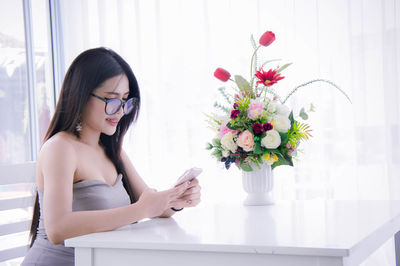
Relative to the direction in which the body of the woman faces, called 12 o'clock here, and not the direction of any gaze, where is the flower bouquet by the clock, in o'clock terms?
The flower bouquet is roughly at 11 o'clock from the woman.

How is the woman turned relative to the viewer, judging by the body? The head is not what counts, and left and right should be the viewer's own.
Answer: facing the viewer and to the right of the viewer

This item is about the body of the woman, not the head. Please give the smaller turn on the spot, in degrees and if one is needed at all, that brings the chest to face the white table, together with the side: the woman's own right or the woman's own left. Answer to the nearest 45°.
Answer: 0° — they already face it

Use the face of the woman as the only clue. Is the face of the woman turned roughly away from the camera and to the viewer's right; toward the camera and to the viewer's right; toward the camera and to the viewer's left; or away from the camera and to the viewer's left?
toward the camera and to the viewer's right

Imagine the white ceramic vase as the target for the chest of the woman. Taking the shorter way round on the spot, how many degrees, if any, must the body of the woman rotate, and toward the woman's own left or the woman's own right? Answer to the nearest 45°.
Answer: approximately 45° to the woman's own left
